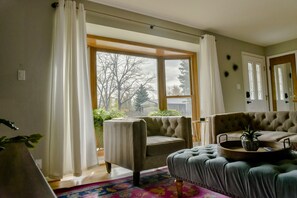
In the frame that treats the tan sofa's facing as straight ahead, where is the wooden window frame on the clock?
The wooden window frame is roughly at 2 o'clock from the tan sofa.

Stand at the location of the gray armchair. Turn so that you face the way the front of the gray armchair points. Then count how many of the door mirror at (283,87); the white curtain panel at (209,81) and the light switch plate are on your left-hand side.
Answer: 2

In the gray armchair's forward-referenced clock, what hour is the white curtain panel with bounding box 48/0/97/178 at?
The white curtain panel is roughly at 5 o'clock from the gray armchair.

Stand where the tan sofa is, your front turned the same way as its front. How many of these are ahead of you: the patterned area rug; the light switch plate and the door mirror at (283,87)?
2

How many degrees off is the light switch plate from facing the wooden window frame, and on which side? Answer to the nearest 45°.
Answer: approximately 90° to its left

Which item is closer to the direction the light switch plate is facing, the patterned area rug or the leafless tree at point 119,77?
the patterned area rug

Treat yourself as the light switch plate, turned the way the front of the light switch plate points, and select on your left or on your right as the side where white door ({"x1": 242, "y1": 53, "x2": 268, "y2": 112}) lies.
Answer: on your left

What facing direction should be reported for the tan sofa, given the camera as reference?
facing the viewer and to the left of the viewer

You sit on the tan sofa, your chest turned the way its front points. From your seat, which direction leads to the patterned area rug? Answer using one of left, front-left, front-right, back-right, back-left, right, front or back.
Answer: front

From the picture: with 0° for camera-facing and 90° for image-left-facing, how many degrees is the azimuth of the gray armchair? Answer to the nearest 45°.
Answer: approximately 315°

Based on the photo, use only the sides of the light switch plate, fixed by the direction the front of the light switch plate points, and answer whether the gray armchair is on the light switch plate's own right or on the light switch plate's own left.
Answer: on the light switch plate's own left

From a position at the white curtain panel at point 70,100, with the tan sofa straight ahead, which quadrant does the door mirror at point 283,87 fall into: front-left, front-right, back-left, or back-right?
front-left

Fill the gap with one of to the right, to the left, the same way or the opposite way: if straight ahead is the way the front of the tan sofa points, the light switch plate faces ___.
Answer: to the left
